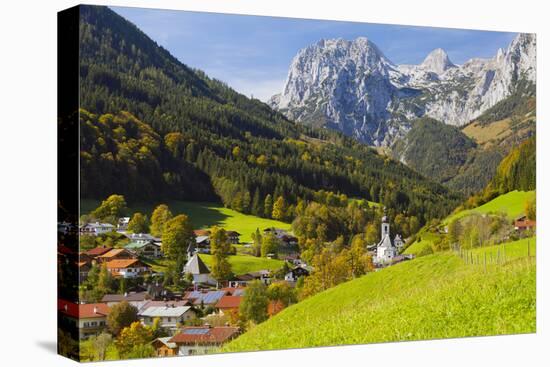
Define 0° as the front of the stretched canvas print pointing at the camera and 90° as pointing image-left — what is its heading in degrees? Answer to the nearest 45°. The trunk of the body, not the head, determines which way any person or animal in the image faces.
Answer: approximately 315°
